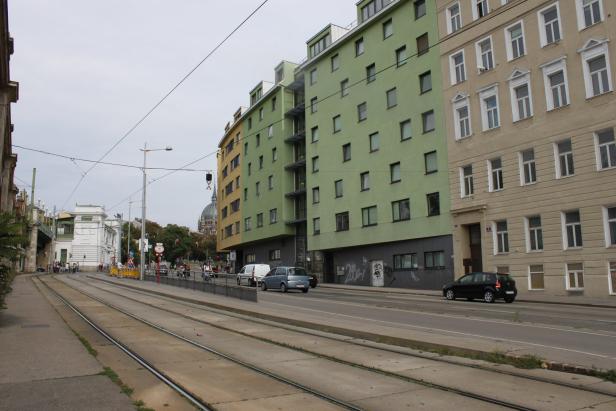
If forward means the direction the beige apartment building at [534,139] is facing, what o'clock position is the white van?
The white van is roughly at 2 o'clock from the beige apartment building.

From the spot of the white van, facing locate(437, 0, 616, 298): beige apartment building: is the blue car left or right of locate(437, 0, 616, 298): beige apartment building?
right

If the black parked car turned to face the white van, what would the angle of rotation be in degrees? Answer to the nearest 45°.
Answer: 0° — it already faces it

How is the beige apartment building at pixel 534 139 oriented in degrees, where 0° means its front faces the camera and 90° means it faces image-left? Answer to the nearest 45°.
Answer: approximately 45°

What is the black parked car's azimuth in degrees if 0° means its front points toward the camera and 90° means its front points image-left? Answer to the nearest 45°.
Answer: approximately 135°
